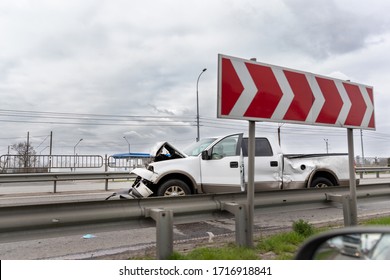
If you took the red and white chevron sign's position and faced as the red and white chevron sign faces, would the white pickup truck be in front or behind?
behind

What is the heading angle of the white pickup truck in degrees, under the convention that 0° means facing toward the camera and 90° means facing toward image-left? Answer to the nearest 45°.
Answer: approximately 90°

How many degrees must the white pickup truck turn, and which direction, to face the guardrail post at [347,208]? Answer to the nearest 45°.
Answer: approximately 135° to its left

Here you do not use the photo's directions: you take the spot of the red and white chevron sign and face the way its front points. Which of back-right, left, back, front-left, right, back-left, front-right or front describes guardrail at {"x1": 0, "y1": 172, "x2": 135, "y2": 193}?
back

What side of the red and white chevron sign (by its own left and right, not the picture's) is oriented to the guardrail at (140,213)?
right

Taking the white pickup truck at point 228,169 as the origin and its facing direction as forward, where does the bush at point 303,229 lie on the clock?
The bush is roughly at 8 o'clock from the white pickup truck.

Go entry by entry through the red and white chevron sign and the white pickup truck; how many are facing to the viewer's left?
1

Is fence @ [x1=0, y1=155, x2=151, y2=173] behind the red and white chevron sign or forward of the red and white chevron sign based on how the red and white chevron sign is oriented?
behind

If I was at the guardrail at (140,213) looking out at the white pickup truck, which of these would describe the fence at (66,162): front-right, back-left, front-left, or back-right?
front-left

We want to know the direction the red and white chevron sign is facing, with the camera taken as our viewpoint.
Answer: facing the viewer and to the right of the viewer

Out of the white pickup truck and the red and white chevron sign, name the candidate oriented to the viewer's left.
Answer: the white pickup truck

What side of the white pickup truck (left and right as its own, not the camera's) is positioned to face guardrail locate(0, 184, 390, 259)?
left

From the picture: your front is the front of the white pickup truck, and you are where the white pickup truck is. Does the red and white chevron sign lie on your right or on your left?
on your left
